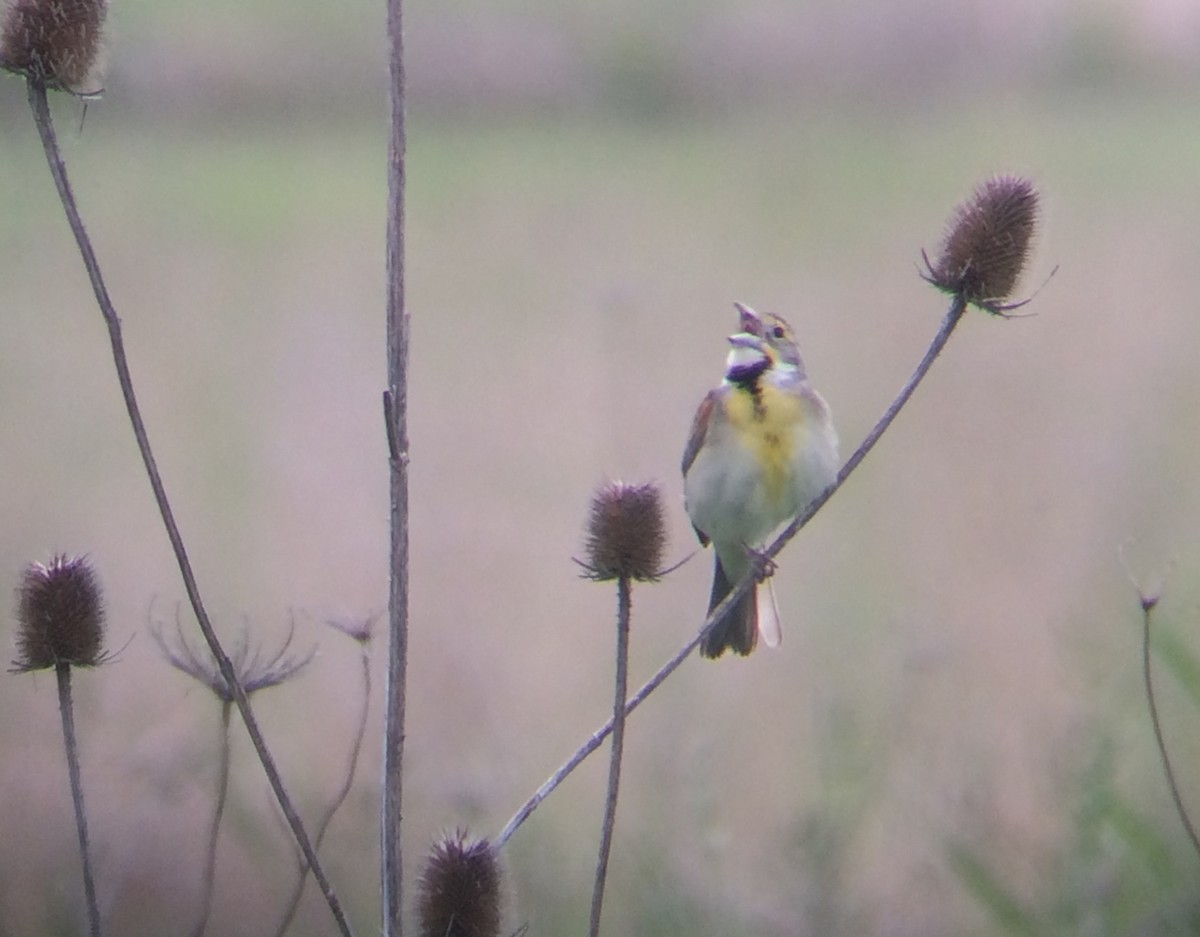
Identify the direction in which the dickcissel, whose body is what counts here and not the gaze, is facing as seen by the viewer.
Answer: toward the camera

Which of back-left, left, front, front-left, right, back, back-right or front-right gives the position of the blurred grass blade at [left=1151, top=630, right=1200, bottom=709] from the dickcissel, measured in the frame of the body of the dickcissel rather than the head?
front-left
